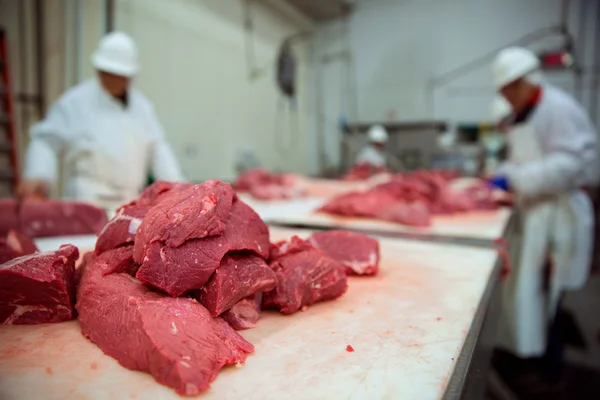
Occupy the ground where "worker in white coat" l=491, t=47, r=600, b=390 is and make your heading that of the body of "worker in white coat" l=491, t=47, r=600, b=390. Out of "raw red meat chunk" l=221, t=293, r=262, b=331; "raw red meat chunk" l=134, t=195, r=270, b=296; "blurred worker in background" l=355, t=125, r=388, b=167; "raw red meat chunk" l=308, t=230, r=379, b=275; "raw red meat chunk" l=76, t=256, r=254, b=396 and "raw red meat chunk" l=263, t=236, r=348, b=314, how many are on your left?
5

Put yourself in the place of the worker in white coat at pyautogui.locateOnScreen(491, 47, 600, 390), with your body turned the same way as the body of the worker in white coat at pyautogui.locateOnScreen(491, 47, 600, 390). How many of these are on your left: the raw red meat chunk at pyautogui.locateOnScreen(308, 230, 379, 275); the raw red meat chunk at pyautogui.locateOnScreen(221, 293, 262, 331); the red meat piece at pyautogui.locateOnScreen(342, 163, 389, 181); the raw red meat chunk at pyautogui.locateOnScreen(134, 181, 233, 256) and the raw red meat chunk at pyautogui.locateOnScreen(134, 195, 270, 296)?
4

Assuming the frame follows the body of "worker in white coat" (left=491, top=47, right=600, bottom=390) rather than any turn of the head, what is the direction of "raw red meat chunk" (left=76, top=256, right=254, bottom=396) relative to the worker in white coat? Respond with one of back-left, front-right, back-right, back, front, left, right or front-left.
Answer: left

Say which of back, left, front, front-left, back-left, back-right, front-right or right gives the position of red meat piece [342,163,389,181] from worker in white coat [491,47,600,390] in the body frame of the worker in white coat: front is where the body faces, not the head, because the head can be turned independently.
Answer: front-right

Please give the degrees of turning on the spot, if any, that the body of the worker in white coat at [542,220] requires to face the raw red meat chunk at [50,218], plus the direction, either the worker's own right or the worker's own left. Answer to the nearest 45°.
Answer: approximately 45° to the worker's own left

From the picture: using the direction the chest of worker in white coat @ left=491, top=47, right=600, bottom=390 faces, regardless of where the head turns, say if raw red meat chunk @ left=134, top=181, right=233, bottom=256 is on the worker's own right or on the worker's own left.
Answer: on the worker's own left

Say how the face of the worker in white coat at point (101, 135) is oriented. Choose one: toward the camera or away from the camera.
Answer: toward the camera

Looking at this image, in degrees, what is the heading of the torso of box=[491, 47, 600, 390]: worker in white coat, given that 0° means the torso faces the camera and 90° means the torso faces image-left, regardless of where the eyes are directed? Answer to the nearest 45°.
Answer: approximately 90°

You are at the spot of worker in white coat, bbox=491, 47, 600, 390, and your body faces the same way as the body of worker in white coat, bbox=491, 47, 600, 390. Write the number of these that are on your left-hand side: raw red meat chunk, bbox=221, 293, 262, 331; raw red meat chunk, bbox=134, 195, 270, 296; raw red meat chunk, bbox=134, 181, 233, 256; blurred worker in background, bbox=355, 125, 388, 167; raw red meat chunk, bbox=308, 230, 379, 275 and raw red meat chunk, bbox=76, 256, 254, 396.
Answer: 5

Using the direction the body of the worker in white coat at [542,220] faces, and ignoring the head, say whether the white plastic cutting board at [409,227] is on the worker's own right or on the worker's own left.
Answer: on the worker's own left

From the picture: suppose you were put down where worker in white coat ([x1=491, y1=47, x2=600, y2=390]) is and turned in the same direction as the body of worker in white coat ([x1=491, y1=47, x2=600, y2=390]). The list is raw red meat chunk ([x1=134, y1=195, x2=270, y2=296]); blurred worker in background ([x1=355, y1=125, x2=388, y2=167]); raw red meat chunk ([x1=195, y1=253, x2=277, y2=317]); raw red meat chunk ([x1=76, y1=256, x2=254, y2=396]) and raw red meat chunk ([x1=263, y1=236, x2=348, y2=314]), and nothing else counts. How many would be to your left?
4

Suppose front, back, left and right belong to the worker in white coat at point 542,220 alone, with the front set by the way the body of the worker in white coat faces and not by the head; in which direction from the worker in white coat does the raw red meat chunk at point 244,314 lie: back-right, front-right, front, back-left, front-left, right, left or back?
left

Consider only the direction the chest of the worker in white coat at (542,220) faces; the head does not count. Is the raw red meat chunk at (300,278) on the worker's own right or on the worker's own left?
on the worker's own left

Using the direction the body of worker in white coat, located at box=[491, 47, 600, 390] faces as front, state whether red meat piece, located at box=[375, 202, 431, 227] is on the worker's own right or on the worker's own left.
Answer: on the worker's own left
